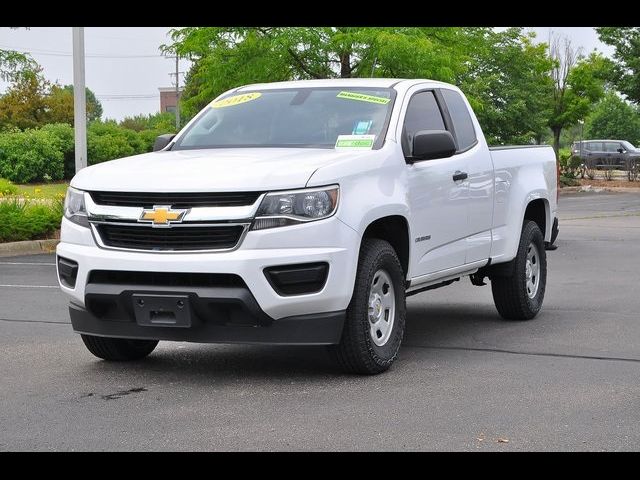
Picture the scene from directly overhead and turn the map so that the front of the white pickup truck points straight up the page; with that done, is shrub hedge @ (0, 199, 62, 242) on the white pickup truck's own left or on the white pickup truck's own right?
on the white pickup truck's own right

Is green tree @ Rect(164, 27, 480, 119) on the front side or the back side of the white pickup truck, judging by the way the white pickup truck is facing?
on the back side

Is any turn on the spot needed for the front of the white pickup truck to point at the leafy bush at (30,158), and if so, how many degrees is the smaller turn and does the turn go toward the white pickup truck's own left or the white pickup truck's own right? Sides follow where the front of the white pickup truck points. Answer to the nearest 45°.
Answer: approximately 135° to the white pickup truck's own right

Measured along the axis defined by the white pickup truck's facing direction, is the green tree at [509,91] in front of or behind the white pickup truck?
behind

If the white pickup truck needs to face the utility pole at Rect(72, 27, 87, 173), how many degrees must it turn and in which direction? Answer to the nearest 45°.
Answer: approximately 135° to its right

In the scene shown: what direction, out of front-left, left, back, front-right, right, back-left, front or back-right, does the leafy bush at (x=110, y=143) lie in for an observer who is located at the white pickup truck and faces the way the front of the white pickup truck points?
back-right

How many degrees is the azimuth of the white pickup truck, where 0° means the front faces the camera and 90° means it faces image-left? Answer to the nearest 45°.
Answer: approximately 45°

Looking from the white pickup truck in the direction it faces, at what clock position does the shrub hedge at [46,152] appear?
The shrub hedge is roughly at 4 o'clock from the white pickup truck.
